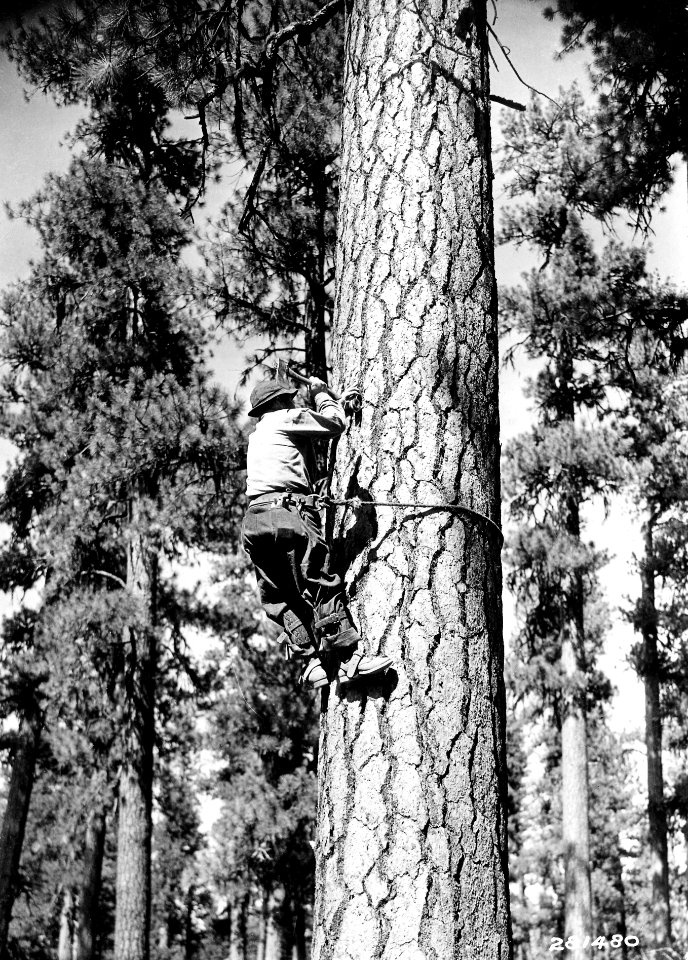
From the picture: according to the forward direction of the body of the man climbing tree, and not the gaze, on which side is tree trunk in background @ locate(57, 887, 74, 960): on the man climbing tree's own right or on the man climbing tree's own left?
on the man climbing tree's own left

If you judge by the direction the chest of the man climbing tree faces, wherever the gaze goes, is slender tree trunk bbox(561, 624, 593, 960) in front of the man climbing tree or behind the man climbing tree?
in front

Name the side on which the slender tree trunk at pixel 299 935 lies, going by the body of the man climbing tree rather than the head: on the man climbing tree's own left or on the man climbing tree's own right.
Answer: on the man climbing tree's own left

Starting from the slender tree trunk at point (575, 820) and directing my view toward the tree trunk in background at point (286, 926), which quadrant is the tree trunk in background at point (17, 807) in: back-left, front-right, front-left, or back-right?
front-left

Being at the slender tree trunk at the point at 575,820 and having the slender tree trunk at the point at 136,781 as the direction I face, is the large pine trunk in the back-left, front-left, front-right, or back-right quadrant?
front-left

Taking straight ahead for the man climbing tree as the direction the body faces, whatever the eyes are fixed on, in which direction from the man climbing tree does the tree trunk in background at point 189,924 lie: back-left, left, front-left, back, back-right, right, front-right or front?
front-left

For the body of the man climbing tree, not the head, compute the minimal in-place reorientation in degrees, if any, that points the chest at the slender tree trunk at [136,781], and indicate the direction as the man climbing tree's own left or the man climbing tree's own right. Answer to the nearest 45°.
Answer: approximately 45° to the man climbing tree's own left

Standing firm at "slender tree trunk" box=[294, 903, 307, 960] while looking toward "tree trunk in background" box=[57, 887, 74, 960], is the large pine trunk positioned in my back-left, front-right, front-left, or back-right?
back-left

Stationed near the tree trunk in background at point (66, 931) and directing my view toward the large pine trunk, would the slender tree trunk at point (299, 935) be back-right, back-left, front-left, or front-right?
front-left

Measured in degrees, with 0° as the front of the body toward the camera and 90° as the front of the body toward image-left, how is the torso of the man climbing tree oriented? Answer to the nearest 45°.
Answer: approximately 225°

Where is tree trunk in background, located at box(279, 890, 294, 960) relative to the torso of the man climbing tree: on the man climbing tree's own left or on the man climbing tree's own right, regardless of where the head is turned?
on the man climbing tree's own left
